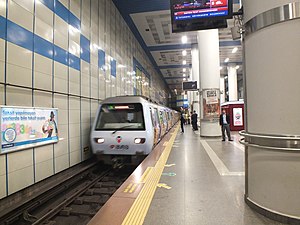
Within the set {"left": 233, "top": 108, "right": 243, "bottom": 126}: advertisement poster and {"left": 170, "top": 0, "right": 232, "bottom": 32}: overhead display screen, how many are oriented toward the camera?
2

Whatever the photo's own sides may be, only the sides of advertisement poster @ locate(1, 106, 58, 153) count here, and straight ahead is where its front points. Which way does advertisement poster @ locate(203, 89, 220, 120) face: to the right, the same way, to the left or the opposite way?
to the right

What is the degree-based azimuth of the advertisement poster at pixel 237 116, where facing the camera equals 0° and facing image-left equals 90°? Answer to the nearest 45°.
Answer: approximately 0°

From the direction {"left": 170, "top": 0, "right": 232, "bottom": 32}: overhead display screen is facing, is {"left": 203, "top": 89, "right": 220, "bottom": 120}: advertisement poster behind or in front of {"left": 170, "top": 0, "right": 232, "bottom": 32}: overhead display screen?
behind

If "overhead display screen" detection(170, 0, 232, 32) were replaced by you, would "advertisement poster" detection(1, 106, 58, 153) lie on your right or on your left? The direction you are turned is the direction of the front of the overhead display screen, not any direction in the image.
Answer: on your right

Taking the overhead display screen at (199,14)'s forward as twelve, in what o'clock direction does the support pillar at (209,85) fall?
The support pillar is roughly at 6 o'clock from the overhead display screen.

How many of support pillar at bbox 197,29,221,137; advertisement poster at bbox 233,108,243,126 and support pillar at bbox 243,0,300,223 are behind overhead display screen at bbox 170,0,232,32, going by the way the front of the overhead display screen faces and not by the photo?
2

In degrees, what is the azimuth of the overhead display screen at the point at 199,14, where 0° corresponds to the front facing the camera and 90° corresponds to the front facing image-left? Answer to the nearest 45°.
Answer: approximately 0°

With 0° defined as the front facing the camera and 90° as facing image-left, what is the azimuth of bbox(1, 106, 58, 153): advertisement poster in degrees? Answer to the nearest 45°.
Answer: approximately 315°

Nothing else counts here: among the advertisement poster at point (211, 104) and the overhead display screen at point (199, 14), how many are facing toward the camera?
2
